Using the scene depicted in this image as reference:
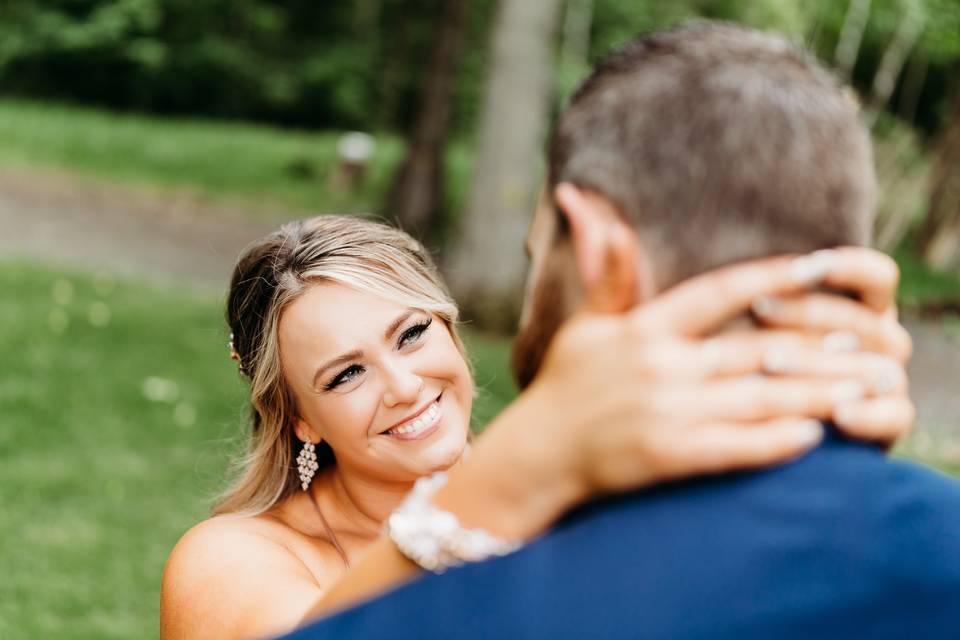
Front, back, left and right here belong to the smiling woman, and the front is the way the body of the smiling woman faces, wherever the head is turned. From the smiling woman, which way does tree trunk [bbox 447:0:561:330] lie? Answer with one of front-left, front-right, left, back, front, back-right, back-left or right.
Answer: back-left

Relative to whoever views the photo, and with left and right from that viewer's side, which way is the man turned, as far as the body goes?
facing away from the viewer and to the left of the viewer

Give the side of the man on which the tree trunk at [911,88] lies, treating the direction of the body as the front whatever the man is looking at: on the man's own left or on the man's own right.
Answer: on the man's own right

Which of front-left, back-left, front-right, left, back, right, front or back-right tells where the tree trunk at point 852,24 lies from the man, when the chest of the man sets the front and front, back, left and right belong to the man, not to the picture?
front-right

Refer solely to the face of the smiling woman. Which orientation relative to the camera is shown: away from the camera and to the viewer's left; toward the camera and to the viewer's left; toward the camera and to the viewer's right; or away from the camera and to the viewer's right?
toward the camera and to the viewer's right

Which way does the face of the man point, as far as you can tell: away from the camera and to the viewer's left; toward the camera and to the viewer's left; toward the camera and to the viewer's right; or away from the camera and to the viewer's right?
away from the camera and to the viewer's left

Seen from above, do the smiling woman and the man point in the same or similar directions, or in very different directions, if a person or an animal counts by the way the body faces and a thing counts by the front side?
very different directions

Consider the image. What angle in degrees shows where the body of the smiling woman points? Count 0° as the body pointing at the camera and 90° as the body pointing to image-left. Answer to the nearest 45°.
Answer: approximately 315°

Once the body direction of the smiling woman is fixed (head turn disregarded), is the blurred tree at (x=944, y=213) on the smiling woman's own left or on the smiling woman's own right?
on the smiling woman's own left
